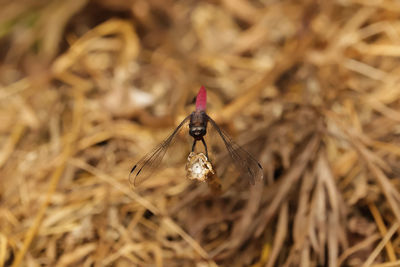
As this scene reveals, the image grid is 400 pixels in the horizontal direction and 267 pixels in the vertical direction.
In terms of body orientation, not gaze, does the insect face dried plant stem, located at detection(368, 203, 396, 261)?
no

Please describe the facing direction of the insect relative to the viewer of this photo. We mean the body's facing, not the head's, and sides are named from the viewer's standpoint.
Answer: facing the viewer
